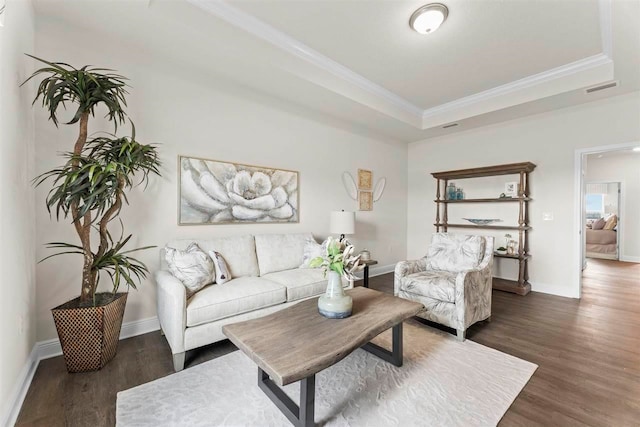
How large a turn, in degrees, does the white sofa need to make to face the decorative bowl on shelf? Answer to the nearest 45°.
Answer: approximately 45° to its left

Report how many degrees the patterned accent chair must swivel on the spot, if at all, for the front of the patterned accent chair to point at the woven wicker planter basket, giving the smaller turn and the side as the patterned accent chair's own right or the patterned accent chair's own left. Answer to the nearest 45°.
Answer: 0° — it already faces it

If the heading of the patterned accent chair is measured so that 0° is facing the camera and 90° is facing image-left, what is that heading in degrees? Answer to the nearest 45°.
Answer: approximately 45°

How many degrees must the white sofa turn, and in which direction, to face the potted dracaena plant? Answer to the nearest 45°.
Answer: approximately 135° to its right

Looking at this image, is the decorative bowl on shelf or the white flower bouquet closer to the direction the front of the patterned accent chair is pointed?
the white flower bouquet

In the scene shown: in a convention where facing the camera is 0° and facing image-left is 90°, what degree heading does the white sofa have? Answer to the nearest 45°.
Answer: approximately 315°
